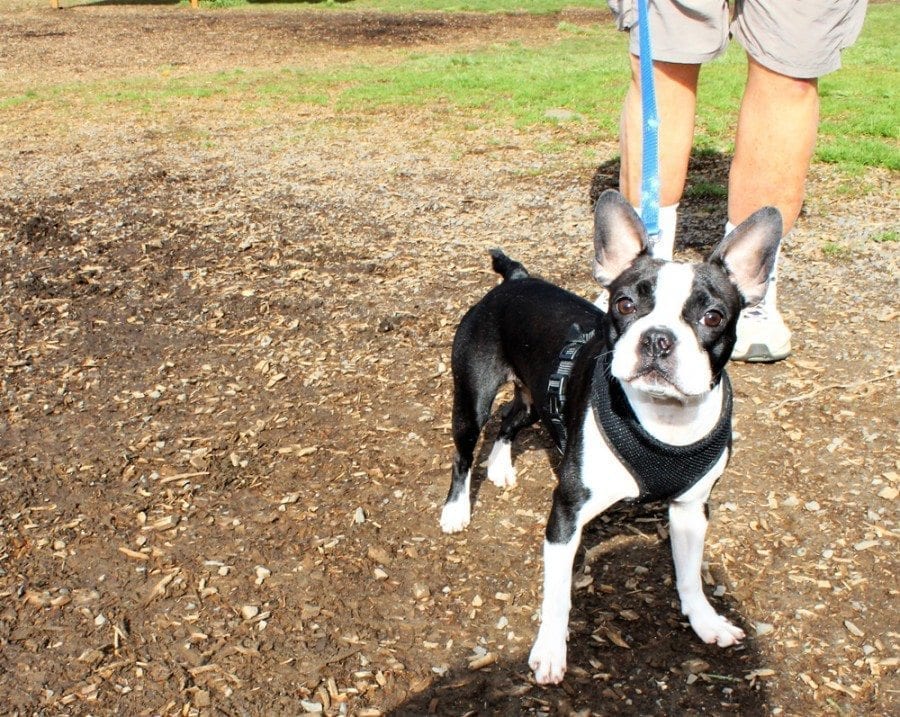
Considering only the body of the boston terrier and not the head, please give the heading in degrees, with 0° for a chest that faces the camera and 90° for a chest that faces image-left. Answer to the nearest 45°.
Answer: approximately 315°
